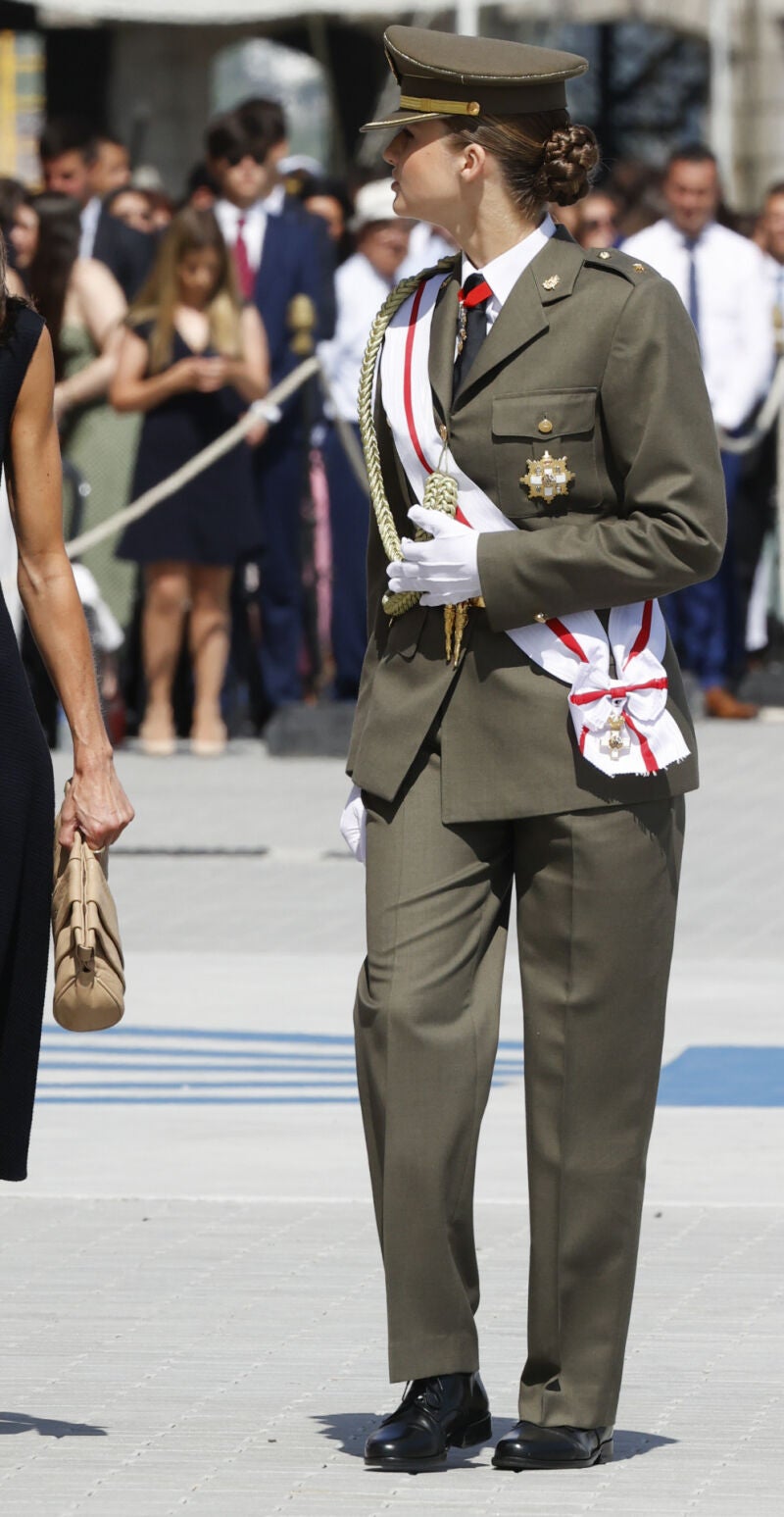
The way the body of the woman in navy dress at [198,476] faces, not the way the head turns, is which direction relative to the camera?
toward the camera

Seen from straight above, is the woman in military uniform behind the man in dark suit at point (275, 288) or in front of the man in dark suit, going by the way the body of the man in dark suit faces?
in front

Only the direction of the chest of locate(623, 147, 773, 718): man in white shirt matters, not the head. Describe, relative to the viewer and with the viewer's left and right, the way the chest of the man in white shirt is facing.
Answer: facing the viewer

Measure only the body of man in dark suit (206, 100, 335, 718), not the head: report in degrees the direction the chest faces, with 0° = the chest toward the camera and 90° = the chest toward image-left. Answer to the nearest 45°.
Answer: approximately 0°

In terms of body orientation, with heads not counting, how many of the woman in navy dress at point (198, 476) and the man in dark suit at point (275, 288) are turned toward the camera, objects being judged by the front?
2

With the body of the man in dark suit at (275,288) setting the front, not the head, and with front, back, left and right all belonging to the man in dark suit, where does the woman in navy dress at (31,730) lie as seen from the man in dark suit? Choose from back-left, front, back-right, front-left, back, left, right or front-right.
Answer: front

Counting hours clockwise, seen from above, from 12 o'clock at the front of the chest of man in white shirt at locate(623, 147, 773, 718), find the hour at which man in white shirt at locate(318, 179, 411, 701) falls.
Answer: man in white shirt at locate(318, 179, 411, 701) is roughly at 2 o'clock from man in white shirt at locate(623, 147, 773, 718).

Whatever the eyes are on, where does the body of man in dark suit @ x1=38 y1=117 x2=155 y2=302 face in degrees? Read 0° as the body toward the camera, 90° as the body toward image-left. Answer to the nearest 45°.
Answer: approximately 45°

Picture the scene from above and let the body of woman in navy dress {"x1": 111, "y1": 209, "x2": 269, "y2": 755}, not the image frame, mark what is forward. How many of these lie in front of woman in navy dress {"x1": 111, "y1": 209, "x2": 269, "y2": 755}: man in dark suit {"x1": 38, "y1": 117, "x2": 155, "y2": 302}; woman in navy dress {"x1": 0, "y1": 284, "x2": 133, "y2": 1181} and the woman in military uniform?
2

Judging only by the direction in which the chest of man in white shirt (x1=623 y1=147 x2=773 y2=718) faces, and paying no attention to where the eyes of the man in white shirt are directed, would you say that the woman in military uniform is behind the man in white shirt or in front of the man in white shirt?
in front

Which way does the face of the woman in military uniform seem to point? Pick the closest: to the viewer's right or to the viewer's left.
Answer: to the viewer's left

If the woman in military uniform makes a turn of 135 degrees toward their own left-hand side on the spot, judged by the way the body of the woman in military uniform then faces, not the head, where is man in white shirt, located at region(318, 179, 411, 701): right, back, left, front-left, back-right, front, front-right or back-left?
left

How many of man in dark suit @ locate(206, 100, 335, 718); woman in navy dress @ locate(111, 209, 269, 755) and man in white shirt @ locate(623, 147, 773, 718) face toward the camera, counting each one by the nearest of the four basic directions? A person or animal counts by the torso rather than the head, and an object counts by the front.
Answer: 3

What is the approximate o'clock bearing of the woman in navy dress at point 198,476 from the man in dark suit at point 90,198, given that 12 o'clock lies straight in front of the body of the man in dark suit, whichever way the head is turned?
The woman in navy dress is roughly at 10 o'clock from the man in dark suit.

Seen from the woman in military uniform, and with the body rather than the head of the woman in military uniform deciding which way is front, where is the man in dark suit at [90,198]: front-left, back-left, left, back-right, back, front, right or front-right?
back-right

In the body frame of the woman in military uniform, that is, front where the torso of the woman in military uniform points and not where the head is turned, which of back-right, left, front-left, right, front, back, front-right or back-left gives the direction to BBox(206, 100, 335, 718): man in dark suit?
back-right
